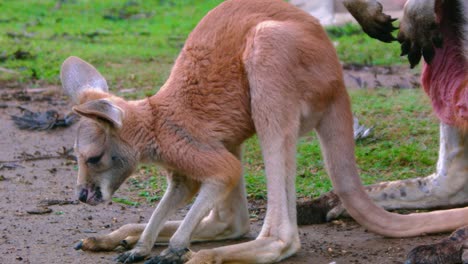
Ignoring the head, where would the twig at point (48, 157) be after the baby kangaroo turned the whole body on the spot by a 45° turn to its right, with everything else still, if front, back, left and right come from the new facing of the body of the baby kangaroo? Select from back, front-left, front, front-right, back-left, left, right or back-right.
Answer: front

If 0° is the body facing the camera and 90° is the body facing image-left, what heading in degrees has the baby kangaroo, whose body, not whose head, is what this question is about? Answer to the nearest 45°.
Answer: approximately 90°
